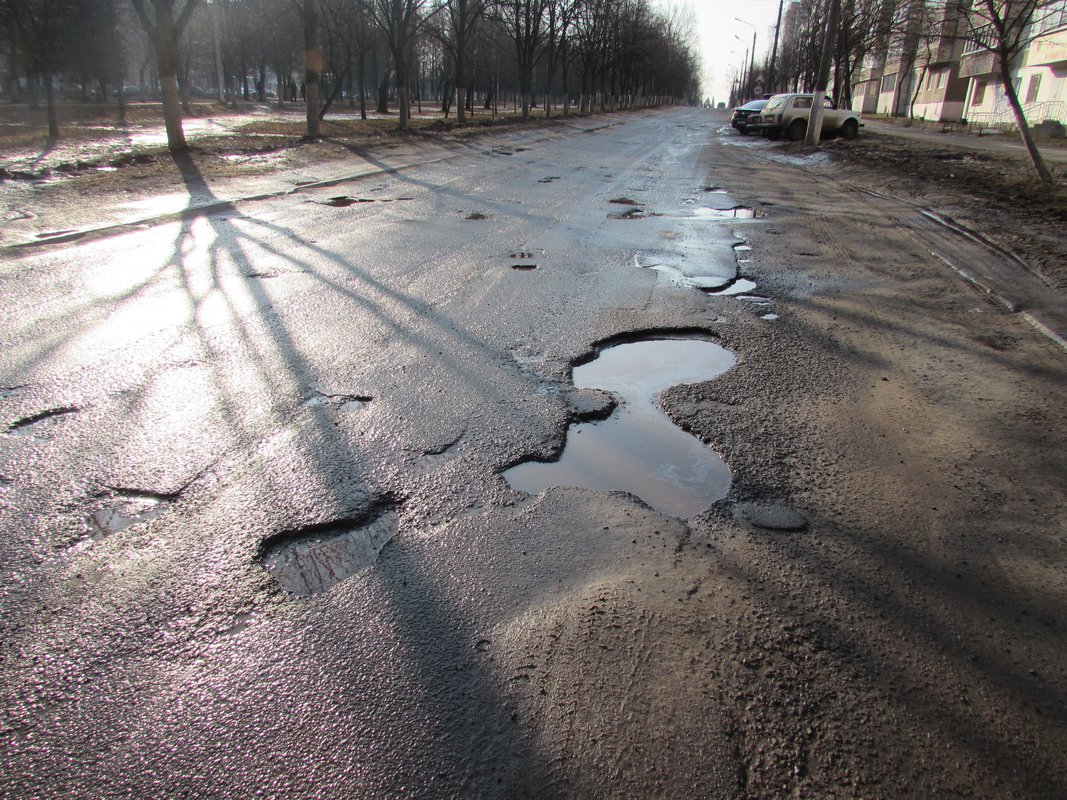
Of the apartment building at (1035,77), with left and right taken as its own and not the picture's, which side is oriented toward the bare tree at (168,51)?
front

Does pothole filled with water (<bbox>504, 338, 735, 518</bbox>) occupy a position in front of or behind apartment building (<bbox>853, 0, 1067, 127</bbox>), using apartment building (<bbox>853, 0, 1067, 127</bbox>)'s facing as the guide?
in front

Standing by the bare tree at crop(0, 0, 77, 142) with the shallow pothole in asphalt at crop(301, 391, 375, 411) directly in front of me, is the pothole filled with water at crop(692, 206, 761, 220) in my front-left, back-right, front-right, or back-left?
front-left

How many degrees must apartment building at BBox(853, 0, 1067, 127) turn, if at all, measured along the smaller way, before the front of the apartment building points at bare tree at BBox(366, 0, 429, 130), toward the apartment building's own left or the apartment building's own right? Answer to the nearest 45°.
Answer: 0° — it already faces it

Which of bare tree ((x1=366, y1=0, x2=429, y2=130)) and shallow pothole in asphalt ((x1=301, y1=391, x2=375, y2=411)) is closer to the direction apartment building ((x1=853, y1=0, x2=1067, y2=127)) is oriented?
the bare tree

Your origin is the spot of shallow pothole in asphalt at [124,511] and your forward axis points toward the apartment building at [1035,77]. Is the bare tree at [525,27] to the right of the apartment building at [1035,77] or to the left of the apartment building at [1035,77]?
left

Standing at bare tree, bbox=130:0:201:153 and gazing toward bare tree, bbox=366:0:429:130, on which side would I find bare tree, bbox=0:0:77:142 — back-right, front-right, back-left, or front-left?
front-left

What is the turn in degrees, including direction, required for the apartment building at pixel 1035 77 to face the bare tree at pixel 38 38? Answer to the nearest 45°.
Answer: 0° — it already faces it

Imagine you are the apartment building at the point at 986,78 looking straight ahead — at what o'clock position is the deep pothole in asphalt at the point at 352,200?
The deep pothole in asphalt is roughly at 11 o'clock from the apartment building.

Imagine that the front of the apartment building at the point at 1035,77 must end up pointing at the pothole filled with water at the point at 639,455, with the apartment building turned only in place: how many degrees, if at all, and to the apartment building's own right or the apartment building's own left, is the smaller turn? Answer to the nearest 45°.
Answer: approximately 45° to the apartment building's own left

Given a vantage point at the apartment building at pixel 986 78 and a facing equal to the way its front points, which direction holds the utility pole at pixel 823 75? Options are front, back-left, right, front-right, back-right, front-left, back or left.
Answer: front-left

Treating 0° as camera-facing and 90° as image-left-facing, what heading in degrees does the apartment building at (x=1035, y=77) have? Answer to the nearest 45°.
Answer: approximately 45°

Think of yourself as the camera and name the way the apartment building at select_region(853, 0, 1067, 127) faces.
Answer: facing the viewer and to the left of the viewer

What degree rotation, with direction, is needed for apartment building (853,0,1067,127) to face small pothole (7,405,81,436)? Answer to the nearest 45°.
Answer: approximately 45° to its left

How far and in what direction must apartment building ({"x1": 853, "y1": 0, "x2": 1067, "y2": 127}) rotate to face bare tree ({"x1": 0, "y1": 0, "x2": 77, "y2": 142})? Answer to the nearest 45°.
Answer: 0° — it already faces it

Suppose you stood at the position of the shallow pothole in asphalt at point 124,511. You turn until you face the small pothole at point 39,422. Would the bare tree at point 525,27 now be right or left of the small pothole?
right
